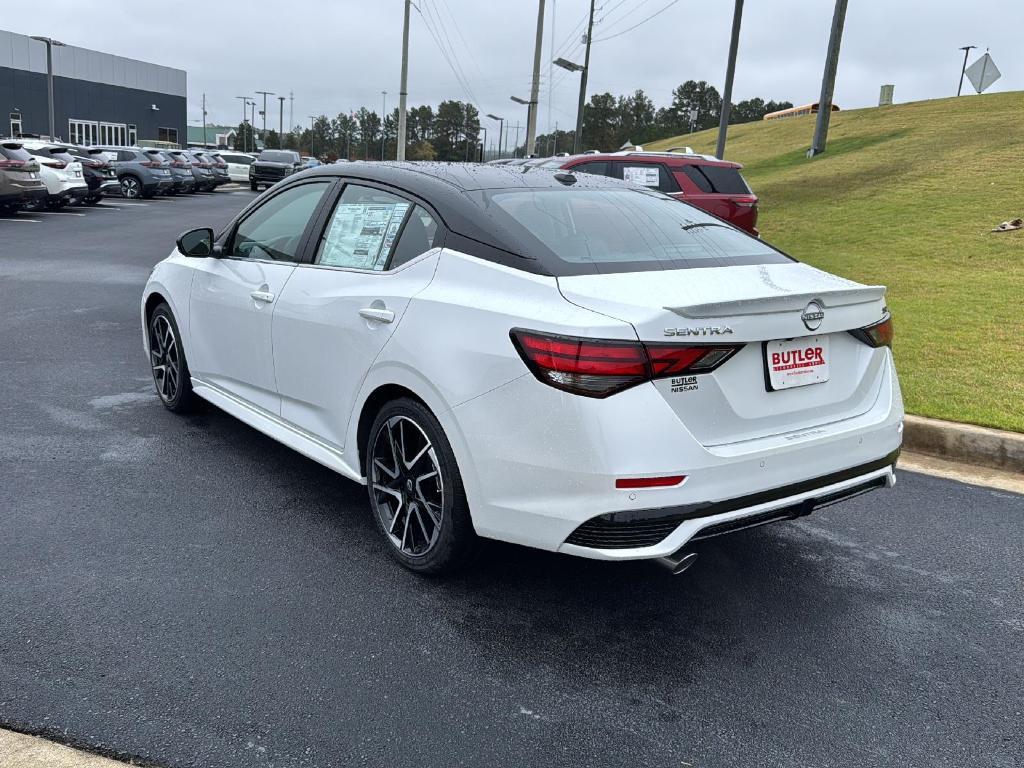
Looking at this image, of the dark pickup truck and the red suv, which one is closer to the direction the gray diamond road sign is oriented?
the dark pickup truck

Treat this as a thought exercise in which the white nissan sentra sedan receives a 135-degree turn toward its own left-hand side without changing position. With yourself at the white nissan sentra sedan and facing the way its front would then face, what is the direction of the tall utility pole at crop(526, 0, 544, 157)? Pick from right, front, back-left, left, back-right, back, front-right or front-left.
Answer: back

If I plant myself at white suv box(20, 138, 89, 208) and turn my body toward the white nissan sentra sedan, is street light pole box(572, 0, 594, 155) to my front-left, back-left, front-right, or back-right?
back-left

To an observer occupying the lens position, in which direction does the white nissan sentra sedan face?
facing away from the viewer and to the left of the viewer

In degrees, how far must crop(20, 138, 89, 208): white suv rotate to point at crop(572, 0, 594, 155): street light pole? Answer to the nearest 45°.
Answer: approximately 90° to its right

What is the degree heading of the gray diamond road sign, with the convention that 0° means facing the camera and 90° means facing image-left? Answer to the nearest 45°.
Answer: approximately 180°

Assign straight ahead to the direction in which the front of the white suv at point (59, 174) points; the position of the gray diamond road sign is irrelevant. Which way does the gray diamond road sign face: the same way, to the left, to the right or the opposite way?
to the right

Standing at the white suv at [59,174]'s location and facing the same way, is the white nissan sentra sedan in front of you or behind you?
behind

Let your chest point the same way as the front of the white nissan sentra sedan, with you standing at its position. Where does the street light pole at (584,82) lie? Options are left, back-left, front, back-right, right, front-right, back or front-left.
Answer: front-right

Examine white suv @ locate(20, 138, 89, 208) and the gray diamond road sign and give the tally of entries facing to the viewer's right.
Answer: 0

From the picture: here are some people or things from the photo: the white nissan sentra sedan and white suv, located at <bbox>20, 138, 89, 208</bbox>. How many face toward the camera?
0
